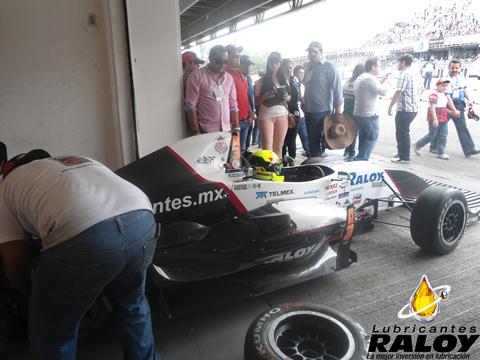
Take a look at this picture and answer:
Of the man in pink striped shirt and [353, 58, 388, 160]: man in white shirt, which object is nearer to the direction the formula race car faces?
the man in white shirt

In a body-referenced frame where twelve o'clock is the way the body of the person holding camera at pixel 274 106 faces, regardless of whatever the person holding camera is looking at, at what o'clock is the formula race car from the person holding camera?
The formula race car is roughly at 12 o'clock from the person holding camera.

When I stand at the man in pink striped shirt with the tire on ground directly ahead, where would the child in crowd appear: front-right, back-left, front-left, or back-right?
back-left

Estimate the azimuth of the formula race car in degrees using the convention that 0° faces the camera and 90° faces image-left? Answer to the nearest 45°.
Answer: approximately 225°

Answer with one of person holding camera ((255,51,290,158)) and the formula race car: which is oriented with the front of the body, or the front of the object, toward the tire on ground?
the person holding camera

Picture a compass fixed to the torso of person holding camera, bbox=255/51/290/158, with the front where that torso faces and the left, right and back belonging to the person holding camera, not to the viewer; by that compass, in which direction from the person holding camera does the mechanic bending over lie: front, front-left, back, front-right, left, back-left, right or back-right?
front

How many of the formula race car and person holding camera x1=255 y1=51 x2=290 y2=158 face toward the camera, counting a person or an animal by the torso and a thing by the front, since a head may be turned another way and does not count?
1

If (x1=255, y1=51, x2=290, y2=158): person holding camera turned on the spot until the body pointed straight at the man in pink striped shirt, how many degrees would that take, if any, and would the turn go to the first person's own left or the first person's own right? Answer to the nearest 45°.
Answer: approximately 45° to the first person's own right

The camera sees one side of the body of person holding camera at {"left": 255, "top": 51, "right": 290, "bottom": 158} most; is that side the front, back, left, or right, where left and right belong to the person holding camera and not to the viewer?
front

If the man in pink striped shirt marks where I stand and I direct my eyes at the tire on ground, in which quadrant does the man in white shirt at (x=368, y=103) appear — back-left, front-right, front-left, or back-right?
back-left

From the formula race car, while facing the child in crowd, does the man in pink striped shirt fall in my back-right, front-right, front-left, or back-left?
front-left

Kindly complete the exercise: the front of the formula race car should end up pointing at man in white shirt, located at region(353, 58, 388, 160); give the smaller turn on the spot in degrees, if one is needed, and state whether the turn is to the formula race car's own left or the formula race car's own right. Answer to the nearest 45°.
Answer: approximately 45° to the formula race car's own left

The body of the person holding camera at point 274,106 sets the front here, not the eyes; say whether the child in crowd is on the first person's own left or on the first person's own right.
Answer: on the first person's own left

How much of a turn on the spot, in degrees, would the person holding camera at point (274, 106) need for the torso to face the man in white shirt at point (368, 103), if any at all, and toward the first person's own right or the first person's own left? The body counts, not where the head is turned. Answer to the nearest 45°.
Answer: approximately 135° to the first person's own left
